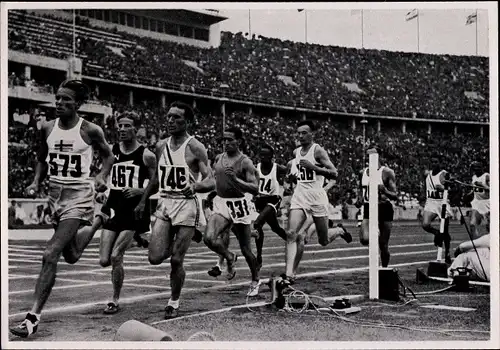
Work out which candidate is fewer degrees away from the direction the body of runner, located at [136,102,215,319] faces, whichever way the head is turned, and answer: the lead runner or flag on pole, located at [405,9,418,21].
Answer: the lead runner

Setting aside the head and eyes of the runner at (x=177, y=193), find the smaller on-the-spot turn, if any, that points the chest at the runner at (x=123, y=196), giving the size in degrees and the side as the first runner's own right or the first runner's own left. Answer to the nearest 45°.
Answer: approximately 90° to the first runner's own right

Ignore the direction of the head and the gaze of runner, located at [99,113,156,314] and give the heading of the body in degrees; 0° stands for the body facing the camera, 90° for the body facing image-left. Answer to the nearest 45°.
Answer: approximately 45°

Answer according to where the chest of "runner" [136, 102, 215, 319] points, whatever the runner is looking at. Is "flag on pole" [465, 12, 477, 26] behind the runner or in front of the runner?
behind

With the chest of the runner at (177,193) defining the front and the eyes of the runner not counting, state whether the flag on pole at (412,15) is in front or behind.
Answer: behind

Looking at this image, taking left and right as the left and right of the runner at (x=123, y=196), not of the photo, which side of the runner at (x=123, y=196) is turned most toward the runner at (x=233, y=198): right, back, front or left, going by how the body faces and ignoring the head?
back

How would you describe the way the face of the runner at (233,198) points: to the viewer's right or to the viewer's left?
to the viewer's left

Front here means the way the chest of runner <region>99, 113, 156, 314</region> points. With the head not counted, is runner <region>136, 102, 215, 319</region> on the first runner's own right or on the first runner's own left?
on the first runner's own left
